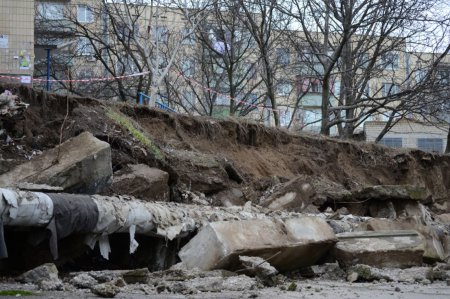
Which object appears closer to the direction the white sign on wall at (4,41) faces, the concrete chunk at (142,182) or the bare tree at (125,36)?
the concrete chunk

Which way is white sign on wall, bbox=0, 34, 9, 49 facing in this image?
toward the camera

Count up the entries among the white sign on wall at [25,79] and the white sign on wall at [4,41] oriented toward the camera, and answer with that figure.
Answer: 2

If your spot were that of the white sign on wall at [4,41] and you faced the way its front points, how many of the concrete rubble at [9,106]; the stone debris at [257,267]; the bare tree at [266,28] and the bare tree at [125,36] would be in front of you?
2

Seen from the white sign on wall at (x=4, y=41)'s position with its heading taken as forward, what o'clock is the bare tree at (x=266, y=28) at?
The bare tree is roughly at 8 o'clock from the white sign on wall.

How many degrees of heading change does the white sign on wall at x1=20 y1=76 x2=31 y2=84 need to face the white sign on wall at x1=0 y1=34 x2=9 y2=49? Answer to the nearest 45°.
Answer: approximately 135° to its right

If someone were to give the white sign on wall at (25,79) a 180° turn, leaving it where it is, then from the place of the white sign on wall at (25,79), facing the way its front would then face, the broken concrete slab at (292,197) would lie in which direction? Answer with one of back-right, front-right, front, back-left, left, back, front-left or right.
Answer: back-right

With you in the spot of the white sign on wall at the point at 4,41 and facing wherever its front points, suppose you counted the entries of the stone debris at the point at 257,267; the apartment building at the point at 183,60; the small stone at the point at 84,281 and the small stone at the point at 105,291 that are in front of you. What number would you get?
3

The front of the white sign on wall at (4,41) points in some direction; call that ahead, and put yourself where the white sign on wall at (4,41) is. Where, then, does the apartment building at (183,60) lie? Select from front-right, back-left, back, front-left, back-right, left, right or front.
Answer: back-left

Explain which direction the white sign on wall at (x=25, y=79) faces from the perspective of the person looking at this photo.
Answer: facing the viewer

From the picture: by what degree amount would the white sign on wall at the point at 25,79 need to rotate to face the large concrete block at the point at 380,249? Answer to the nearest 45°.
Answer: approximately 45° to its left

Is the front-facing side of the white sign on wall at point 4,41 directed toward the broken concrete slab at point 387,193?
no

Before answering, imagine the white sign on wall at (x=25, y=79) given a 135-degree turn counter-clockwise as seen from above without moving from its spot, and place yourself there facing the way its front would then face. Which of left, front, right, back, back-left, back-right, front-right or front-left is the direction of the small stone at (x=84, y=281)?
back-right

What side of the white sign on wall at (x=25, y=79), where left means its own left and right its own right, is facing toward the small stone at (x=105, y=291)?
front

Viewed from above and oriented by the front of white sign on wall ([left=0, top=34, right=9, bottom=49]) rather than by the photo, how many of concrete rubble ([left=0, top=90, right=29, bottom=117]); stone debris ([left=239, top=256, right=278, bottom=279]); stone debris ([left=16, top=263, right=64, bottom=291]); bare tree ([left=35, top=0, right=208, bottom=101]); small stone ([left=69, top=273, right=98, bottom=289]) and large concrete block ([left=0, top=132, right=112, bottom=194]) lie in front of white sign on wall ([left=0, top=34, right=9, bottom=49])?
6

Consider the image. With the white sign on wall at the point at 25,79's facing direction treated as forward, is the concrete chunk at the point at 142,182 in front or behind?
in front

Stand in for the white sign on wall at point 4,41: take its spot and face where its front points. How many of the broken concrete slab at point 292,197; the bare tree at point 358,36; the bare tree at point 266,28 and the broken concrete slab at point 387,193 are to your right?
0

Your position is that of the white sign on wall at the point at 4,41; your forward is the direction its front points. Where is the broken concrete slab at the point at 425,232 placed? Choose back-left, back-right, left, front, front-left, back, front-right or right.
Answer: front-left

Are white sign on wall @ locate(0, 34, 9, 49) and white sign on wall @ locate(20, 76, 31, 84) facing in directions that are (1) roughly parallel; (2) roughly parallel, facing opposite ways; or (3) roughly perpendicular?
roughly parallel
